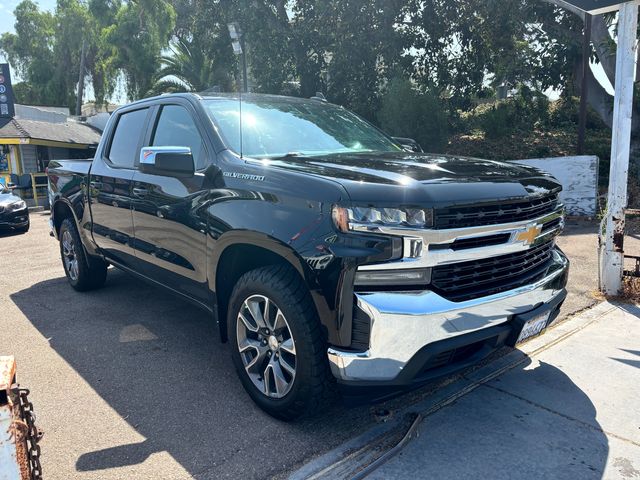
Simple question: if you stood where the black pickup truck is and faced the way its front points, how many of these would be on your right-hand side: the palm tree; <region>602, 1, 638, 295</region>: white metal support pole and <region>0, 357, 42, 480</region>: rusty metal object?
1

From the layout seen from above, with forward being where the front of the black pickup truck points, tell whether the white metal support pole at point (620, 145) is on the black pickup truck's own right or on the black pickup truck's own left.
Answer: on the black pickup truck's own left

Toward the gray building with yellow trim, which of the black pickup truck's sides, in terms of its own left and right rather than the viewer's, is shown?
back

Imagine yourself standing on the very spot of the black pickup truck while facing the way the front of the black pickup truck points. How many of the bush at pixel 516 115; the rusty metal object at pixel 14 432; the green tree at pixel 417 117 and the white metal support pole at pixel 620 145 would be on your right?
1

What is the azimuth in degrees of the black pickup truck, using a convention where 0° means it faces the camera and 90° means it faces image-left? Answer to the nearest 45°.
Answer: approximately 315°

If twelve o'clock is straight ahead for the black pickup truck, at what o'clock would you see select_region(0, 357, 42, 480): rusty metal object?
The rusty metal object is roughly at 3 o'clock from the black pickup truck.

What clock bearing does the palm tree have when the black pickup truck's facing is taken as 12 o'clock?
The palm tree is roughly at 7 o'clock from the black pickup truck.

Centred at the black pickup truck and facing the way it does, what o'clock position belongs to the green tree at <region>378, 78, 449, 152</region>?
The green tree is roughly at 8 o'clock from the black pickup truck.

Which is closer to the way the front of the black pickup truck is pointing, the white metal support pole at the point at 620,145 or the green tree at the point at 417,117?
the white metal support pole
